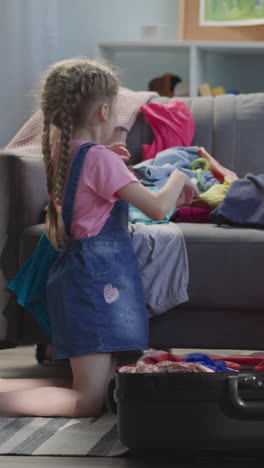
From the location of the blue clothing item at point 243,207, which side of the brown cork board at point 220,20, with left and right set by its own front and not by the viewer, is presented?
front

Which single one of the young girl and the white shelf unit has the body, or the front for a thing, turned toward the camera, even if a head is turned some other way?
the white shelf unit

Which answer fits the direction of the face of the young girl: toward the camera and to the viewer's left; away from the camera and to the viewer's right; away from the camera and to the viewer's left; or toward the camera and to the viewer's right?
away from the camera and to the viewer's right

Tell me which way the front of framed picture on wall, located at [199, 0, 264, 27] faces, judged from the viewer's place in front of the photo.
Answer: facing the viewer

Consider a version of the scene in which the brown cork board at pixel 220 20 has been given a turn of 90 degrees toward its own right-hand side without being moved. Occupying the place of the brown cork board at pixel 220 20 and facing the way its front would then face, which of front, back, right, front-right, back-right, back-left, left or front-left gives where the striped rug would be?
left

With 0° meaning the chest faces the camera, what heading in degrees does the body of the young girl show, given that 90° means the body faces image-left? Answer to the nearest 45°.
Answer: approximately 225°

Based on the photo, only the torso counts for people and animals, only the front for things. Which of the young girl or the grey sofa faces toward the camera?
the grey sofa

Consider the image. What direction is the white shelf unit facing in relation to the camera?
toward the camera

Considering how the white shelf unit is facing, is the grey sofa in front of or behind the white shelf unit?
in front

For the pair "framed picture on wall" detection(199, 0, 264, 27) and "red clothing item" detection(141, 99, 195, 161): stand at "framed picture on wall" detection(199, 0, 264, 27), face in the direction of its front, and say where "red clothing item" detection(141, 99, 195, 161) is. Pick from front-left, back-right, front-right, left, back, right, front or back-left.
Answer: front

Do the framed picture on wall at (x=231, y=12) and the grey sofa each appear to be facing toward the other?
no

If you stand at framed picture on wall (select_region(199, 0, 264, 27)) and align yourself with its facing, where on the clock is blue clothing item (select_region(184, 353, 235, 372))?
The blue clothing item is roughly at 12 o'clock from the framed picture on wall.

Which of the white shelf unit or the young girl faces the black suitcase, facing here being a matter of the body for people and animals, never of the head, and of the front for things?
the white shelf unit

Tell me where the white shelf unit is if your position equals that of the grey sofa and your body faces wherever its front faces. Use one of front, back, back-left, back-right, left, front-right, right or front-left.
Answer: back

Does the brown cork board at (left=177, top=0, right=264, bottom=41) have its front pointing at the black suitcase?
yes

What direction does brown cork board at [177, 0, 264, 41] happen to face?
toward the camera

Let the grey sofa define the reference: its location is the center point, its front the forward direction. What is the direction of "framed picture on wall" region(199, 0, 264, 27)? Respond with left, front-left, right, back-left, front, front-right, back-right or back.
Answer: back

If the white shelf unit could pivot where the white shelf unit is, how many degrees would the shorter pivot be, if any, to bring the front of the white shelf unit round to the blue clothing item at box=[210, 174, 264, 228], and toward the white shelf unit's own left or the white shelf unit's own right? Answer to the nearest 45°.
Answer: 0° — it already faces it
